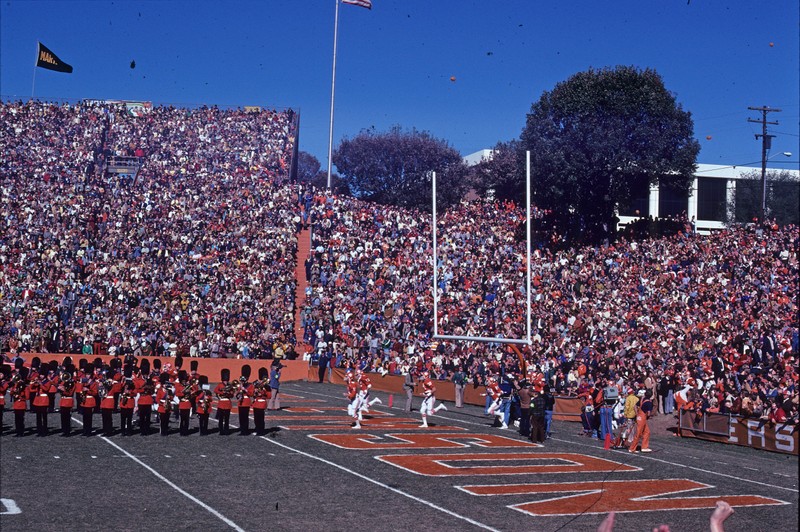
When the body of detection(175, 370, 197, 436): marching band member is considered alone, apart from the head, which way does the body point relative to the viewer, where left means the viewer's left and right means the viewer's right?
facing the viewer

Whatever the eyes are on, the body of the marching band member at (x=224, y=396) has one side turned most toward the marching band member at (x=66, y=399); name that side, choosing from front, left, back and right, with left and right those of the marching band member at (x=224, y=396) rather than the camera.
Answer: right

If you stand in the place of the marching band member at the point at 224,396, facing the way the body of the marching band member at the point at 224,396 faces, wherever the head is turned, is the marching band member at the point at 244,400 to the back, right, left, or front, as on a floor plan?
left

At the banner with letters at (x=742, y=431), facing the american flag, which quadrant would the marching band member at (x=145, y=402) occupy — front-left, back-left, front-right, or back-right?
front-left

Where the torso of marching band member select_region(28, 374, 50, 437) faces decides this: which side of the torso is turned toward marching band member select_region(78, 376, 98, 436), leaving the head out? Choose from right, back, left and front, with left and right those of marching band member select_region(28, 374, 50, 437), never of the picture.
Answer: left

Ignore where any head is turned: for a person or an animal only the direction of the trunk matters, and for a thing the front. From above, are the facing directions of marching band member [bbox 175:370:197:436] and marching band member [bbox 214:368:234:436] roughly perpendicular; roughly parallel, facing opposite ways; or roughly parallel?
roughly parallel

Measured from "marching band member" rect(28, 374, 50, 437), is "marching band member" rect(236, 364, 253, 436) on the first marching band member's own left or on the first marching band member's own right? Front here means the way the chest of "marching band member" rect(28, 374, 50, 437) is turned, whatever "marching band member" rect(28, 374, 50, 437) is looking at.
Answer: on the first marching band member's own left

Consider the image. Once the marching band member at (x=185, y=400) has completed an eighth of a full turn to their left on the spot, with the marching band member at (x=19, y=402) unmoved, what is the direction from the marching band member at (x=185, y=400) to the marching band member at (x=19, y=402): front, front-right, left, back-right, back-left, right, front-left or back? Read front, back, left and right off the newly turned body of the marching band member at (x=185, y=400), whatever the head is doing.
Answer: back-right

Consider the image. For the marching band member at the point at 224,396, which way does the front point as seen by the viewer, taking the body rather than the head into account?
toward the camera

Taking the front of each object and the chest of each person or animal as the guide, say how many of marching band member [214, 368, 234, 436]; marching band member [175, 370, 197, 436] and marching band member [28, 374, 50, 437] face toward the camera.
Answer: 3

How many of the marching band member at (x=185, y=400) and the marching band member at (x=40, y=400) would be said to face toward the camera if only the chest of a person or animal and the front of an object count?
2

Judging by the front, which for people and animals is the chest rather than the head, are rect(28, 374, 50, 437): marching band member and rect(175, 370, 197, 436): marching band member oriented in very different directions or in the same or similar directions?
same or similar directions

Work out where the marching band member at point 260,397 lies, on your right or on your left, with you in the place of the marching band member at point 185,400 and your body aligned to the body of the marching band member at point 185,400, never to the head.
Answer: on your left

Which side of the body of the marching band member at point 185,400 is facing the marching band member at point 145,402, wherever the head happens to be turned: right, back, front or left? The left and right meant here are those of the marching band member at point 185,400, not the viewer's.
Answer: right

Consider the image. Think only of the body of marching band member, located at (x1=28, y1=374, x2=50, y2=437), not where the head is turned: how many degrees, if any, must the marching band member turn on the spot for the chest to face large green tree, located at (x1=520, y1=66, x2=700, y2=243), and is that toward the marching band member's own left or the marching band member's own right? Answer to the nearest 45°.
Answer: approximately 135° to the marching band member's own left

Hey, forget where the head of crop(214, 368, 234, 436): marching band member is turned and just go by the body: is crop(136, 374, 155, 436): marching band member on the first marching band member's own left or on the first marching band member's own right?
on the first marching band member's own right

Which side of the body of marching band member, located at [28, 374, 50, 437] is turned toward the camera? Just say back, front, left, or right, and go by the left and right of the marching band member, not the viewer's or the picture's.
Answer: front
